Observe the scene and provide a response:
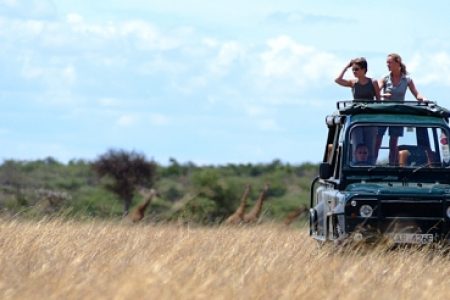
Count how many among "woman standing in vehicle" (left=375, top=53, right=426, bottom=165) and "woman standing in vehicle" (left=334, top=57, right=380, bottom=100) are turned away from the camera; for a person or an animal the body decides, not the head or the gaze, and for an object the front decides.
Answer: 0

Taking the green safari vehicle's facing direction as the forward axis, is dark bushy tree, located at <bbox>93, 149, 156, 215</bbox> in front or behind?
behind

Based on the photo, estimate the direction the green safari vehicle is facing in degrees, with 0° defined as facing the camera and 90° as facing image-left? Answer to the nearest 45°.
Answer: approximately 0°

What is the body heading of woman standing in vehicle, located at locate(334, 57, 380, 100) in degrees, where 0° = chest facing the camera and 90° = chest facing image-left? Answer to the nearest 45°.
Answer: approximately 45°
